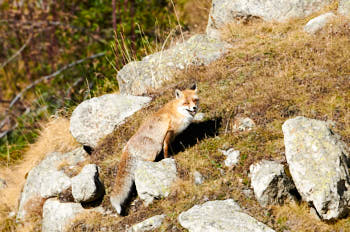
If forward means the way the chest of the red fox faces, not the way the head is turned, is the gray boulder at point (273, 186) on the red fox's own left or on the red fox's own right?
on the red fox's own right

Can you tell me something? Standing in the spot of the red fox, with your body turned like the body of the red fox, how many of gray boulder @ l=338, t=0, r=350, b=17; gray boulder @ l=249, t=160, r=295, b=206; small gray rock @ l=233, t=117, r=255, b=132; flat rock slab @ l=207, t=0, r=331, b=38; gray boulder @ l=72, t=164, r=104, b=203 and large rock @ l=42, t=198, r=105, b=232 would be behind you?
2

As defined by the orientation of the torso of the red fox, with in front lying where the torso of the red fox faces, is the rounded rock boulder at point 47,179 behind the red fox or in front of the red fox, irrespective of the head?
behind

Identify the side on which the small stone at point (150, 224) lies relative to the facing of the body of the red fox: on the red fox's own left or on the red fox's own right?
on the red fox's own right

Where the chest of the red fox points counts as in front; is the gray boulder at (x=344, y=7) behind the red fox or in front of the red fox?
in front

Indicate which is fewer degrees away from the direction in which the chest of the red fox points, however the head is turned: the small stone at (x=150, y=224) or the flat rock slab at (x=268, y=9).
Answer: the flat rock slab

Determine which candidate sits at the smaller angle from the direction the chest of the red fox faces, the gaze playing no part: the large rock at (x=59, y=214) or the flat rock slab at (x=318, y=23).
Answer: the flat rock slab

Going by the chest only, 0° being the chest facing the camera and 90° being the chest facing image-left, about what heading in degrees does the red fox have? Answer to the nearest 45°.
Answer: approximately 270°

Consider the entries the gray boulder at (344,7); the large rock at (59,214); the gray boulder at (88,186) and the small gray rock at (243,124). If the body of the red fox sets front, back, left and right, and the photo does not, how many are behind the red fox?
2

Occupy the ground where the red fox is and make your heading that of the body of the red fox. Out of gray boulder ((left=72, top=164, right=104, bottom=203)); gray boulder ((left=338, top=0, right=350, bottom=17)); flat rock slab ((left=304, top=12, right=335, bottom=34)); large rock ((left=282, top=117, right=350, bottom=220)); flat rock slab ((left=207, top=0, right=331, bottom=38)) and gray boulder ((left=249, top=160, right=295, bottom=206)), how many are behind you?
1

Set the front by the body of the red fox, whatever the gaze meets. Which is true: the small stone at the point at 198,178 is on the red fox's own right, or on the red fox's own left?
on the red fox's own right

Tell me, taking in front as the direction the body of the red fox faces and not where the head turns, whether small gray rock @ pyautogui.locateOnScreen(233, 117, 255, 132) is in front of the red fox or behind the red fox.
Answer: in front

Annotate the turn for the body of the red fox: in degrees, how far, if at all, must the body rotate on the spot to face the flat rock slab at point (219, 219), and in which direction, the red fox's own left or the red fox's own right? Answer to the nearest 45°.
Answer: approximately 90° to the red fox's own right

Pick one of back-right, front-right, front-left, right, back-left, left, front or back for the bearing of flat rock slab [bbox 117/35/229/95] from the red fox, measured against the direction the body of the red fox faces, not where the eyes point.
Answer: left

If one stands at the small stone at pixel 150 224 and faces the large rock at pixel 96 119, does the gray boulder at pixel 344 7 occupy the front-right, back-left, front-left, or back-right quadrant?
front-right

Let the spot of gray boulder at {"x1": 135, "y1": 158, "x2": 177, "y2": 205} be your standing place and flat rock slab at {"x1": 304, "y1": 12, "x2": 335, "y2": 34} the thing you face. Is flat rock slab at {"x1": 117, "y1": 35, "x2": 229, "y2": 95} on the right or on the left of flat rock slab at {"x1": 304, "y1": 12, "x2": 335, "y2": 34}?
left

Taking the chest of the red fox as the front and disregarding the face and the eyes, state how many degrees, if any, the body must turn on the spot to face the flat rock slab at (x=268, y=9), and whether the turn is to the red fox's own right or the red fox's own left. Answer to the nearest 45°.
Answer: approximately 45° to the red fox's own left

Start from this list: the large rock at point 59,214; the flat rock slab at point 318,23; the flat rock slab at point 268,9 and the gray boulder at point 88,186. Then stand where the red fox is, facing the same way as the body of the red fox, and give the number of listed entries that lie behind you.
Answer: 2
